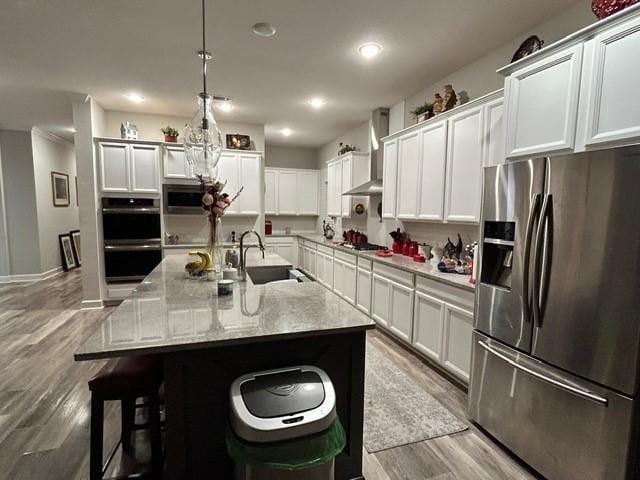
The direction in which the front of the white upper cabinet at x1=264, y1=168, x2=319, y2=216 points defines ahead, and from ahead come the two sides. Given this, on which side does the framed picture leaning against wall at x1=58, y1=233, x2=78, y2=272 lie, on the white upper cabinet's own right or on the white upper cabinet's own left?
on the white upper cabinet's own right

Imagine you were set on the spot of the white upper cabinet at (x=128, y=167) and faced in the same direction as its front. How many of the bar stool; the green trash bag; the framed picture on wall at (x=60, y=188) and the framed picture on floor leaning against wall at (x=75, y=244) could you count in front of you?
2

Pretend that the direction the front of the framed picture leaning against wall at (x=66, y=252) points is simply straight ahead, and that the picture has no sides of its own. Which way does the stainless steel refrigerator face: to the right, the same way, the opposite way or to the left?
the opposite way

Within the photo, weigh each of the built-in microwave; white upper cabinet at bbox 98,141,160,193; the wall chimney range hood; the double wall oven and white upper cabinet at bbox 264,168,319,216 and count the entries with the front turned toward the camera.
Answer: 4

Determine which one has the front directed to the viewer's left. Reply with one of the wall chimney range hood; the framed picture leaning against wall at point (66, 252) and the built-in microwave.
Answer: the wall chimney range hood

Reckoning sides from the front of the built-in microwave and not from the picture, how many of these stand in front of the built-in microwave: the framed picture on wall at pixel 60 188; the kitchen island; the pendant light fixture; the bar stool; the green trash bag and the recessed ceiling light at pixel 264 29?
5

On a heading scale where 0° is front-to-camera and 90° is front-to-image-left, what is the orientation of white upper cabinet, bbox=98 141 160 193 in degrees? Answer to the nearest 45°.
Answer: approximately 0°

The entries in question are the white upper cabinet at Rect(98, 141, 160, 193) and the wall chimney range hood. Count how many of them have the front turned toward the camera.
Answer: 1

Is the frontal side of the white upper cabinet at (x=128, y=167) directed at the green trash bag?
yes

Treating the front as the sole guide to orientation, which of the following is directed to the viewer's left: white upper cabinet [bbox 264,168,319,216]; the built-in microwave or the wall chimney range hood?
the wall chimney range hood

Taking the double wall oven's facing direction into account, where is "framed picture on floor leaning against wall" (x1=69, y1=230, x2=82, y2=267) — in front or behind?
behind

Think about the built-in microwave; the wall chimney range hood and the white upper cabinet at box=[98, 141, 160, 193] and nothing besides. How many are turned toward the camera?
2

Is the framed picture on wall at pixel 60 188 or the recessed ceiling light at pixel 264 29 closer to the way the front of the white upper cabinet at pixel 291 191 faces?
the recessed ceiling light

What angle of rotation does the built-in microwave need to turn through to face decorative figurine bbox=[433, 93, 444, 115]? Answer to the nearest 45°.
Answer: approximately 45° to its left
